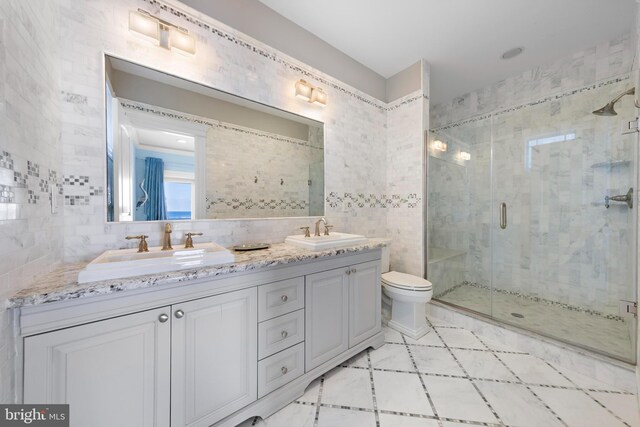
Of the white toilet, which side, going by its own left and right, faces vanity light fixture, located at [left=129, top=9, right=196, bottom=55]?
right

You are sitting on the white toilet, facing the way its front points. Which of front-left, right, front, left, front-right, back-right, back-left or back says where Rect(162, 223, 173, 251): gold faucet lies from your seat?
right

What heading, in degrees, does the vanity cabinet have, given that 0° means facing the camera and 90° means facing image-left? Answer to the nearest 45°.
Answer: approximately 315°

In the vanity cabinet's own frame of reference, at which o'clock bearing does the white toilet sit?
The white toilet is roughly at 9 o'clock from the vanity cabinet.

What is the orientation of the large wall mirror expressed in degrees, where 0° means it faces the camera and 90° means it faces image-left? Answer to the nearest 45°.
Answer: approximately 315°

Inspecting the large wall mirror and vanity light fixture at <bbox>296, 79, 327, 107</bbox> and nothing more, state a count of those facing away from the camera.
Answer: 0

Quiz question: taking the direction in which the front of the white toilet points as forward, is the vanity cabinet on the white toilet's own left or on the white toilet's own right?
on the white toilet's own right

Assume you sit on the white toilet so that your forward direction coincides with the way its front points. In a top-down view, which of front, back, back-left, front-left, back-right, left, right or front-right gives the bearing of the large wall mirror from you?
right

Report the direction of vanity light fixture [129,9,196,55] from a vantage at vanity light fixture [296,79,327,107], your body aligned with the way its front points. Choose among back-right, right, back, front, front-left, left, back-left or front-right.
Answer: right
